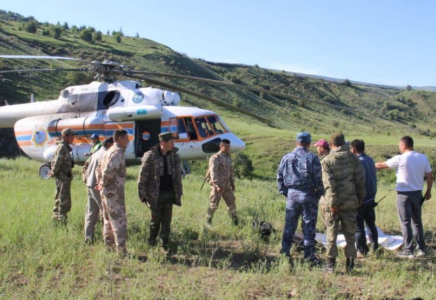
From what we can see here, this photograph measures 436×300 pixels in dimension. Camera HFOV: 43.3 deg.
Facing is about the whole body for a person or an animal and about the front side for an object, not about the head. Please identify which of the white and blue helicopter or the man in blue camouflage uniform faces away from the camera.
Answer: the man in blue camouflage uniform

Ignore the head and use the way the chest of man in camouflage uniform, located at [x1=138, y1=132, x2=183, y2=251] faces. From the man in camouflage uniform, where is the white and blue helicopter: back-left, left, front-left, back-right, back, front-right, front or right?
back-left

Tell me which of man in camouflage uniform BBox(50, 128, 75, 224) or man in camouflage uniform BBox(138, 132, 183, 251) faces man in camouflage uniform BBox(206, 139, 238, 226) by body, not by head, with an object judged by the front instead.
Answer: man in camouflage uniform BBox(50, 128, 75, 224)

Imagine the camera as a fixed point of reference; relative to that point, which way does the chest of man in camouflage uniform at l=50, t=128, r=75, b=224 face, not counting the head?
to the viewer's right

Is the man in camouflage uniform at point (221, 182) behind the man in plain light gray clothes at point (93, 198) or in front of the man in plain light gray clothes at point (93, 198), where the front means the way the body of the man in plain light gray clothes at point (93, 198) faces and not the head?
in front

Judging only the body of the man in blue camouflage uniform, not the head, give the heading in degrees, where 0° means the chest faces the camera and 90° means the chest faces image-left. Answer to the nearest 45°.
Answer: approximately 180°

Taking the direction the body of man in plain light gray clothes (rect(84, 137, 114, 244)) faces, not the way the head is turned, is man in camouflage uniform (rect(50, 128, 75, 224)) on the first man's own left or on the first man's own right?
on the first man's own left

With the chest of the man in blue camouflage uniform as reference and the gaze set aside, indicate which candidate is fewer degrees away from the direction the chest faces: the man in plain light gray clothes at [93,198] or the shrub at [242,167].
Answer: the shrub

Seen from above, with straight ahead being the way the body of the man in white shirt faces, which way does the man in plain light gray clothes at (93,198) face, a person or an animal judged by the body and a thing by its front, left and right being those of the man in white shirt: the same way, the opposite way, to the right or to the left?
to the right

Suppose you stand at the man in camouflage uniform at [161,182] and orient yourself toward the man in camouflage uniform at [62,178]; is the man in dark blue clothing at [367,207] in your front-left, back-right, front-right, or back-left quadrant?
back-right

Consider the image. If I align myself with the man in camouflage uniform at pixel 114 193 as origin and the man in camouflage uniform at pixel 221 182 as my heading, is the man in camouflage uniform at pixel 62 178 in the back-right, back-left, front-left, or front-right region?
front-left

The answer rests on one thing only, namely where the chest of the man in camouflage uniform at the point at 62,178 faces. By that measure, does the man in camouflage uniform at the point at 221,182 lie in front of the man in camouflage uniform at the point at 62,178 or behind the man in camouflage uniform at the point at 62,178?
in front
